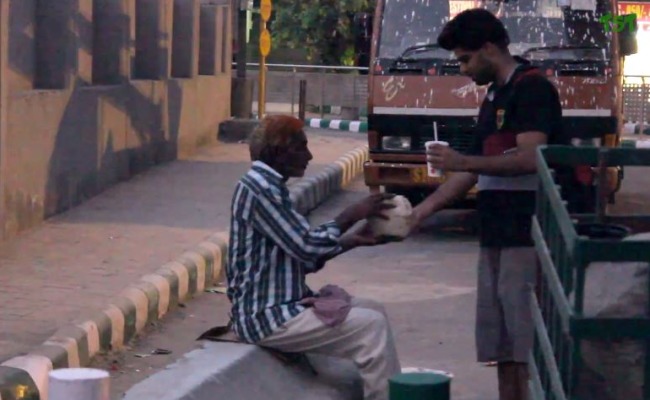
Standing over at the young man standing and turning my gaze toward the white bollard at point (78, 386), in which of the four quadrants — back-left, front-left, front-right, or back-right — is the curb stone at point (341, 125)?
back-right

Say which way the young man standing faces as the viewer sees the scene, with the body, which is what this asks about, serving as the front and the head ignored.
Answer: to the viewer's left

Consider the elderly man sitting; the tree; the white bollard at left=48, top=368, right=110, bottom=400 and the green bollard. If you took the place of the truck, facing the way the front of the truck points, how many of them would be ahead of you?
3

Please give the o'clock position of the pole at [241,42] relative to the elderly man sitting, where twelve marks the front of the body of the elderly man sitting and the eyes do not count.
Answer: The pole is roughly at 9 o'clock from the elderly man sitting.

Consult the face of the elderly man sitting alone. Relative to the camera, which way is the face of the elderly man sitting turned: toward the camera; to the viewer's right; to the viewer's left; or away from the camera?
to the viewer's right

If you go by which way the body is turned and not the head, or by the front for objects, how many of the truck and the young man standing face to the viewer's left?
1

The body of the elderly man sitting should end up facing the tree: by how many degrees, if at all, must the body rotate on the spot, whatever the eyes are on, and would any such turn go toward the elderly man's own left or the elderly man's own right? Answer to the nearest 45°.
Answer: approximately 90° to the elderly man's own left

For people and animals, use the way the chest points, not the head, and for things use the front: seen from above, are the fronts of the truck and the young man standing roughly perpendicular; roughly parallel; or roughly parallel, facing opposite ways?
roughly perpendicular

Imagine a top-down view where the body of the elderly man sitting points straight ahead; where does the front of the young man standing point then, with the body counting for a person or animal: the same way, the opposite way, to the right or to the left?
the opposite way

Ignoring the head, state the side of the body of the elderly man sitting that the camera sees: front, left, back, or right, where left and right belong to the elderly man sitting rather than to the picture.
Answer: right

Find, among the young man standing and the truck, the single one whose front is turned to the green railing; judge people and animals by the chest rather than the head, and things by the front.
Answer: the truck
